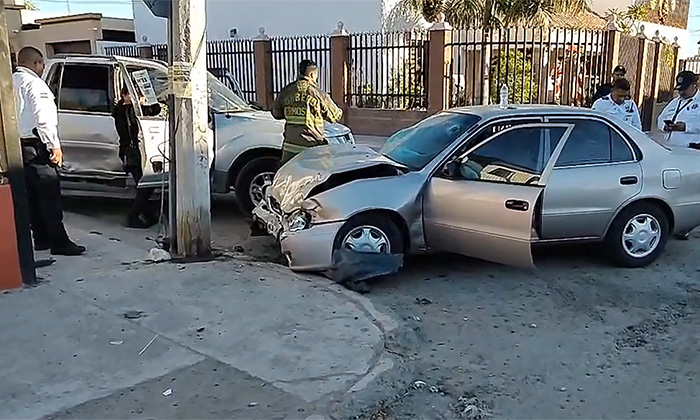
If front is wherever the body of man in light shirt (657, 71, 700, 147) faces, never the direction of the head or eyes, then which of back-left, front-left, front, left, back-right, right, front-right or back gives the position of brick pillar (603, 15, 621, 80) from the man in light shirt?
back-right

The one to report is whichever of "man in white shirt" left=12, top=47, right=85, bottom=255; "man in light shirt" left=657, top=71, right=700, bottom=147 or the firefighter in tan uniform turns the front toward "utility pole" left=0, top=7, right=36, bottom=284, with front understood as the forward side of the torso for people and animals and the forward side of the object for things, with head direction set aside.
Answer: the man in light shirt

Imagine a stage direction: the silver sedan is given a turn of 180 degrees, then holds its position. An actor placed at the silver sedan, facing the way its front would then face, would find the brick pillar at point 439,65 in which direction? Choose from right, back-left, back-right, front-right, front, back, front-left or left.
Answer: front-left

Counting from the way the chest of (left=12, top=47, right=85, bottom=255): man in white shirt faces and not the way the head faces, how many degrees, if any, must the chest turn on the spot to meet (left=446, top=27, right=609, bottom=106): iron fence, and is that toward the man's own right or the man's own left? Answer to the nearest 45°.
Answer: approximately 45° to the man's own left

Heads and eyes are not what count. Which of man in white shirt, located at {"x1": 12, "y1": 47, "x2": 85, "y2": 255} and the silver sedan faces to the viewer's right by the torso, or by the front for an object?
the man in white shirt

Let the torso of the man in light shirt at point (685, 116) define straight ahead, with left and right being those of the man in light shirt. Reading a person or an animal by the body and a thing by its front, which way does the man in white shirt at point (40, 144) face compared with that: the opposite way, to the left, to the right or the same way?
the opposite way

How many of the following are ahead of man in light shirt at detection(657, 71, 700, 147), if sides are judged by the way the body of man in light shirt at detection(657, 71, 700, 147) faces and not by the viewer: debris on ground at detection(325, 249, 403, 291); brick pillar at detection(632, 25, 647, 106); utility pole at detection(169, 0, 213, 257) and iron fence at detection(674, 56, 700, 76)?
2

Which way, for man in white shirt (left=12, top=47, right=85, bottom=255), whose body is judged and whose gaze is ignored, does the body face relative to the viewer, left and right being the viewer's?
facing to the right of the viewer

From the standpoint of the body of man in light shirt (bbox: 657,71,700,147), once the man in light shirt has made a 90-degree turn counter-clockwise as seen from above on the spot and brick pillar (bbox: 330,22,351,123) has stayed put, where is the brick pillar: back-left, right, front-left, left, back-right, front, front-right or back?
back

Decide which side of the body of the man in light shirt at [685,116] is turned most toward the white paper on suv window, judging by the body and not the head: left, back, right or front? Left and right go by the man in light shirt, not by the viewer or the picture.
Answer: front

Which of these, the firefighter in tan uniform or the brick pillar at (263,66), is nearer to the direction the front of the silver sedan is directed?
the firefighter in tan uniform

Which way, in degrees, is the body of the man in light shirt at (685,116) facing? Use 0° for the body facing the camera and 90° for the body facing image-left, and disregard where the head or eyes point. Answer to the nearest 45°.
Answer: approximately 45°

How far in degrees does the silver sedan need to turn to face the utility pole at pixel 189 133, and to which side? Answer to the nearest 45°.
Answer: approximately 45° to its right

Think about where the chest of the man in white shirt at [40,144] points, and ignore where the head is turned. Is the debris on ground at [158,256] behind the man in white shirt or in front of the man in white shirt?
in front

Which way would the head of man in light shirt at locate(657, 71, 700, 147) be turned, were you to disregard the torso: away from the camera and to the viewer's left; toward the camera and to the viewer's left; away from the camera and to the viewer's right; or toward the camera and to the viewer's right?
toward the camera and to the viewer's left
